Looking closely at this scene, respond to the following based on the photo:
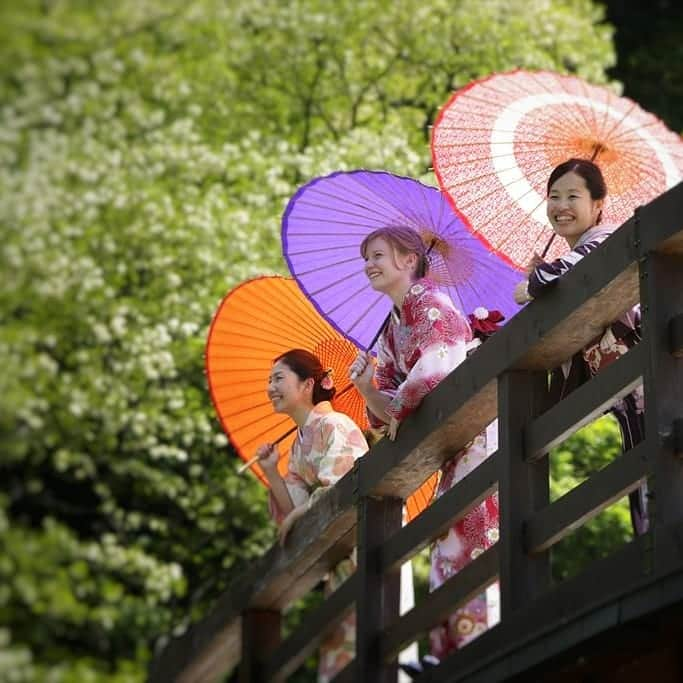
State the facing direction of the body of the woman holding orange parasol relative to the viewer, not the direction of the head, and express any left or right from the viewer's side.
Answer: facing the viewer and to the left of the viewer

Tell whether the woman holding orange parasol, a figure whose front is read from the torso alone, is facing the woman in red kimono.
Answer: no
